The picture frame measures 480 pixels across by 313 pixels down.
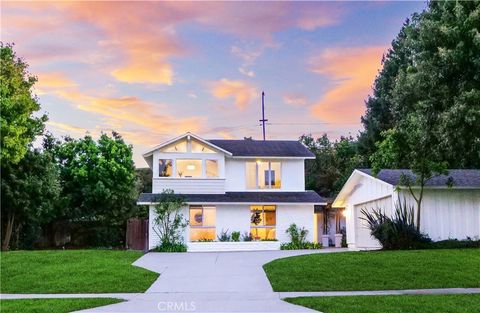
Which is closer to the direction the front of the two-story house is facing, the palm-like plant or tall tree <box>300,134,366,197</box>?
the palm-like plant

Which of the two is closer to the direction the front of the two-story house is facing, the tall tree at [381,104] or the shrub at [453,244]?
the shrub

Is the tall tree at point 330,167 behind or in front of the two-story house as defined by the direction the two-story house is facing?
behind

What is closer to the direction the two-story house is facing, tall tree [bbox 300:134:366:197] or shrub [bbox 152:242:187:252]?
the shrub

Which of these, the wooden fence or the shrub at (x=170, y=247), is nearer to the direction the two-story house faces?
the shrub

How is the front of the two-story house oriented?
toward the camera

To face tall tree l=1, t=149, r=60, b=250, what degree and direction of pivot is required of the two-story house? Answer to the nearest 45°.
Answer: approximately 90° to its right

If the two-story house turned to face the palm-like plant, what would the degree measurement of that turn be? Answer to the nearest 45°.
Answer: approximately 45° to its left

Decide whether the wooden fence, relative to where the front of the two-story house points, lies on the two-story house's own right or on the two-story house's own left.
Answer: on the two-story house's own right

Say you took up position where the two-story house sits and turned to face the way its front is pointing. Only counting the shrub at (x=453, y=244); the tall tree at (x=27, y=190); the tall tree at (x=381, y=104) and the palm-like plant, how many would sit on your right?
1

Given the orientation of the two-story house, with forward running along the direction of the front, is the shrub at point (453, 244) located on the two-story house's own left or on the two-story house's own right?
on the two-story house's own left

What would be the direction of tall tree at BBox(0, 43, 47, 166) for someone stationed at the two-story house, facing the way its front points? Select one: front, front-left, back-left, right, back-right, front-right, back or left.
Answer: front-right

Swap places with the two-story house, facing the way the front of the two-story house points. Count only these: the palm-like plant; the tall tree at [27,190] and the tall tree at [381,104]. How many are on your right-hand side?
1
